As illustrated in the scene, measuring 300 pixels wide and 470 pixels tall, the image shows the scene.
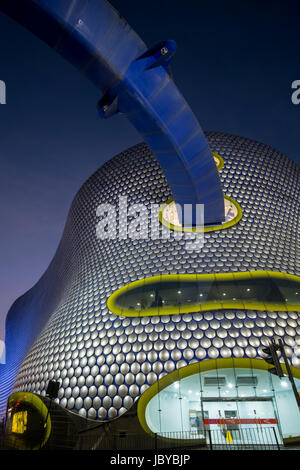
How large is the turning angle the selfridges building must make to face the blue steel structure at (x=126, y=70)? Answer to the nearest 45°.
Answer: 0° — it already faces it

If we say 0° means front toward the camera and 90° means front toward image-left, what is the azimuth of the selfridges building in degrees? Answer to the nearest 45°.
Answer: approximately 0°
